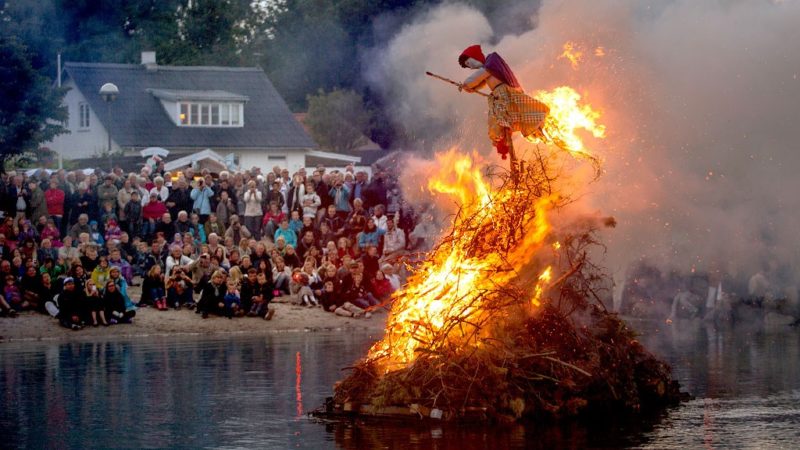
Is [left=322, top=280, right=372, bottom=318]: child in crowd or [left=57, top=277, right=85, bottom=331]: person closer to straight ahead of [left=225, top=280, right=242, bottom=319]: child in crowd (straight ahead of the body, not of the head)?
the child in crowd

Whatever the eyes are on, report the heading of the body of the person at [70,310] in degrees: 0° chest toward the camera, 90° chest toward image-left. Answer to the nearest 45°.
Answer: approximately 315°

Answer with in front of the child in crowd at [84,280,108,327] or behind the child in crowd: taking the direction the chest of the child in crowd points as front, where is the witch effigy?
in front

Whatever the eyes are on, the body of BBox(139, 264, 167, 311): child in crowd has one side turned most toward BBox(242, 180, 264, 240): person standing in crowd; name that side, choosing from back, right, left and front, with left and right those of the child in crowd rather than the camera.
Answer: left

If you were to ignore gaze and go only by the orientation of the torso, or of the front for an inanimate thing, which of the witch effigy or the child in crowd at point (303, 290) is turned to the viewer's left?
the witch effigy

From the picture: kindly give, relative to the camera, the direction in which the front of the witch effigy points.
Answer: facing to the left of the viewer

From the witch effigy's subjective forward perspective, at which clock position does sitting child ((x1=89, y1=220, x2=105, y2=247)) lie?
The sitting child is roughly at 2 o'clock from the witch effigy.
